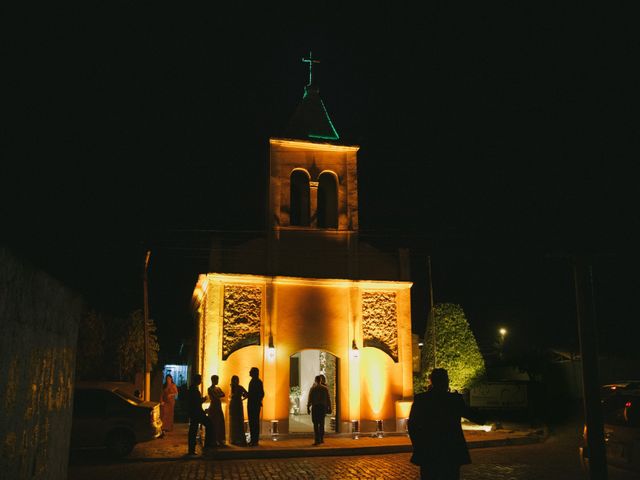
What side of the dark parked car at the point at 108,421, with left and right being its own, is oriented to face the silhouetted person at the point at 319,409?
back

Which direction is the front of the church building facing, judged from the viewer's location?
facing the viewer

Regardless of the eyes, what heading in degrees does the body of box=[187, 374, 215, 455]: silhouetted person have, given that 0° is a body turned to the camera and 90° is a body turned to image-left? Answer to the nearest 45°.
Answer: approximately 270°

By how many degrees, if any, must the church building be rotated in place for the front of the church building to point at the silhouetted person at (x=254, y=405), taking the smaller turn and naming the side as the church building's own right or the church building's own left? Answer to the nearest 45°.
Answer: approximately 45° to the church building's own right

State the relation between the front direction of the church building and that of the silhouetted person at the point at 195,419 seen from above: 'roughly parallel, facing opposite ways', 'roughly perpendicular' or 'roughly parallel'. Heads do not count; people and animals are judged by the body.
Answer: roughly perpendicular

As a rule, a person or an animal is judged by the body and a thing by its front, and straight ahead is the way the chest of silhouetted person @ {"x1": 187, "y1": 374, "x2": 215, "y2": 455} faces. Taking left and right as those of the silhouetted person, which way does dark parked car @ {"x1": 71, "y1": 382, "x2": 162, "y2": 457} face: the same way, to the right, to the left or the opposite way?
the opposite way

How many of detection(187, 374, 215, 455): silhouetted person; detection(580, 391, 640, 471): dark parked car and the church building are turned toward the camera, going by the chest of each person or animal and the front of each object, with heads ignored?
1

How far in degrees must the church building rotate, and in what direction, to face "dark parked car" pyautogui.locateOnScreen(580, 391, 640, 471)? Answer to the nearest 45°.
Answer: approximately 45° to its left

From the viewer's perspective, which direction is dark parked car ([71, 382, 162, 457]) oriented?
to the viewer's left

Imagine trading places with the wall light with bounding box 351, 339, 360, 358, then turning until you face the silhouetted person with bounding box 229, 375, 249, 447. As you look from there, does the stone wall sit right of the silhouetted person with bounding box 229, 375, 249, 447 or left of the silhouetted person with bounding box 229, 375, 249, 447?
left
